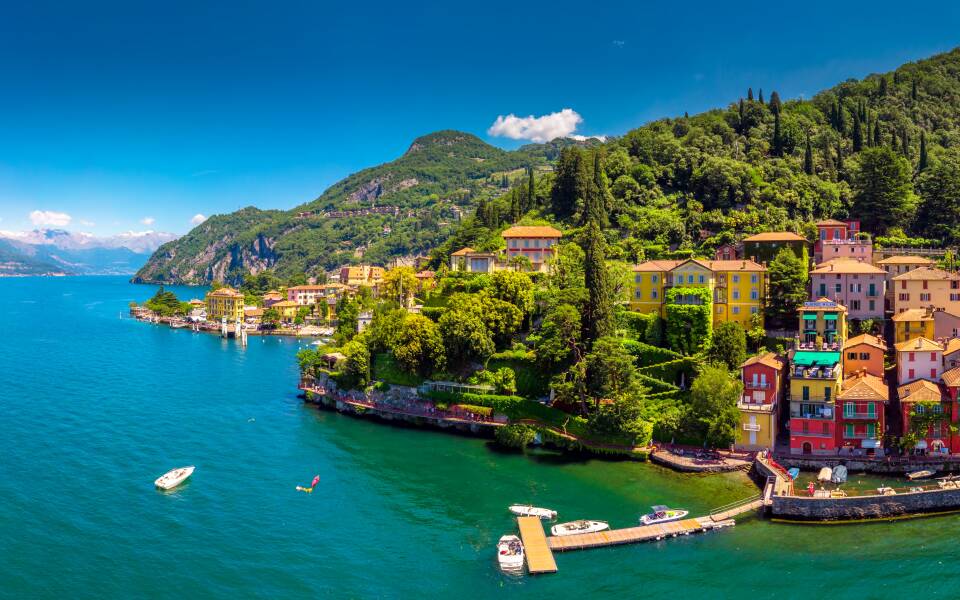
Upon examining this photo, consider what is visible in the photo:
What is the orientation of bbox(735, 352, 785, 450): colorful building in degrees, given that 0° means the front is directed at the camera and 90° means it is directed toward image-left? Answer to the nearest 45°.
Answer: approximately 0°

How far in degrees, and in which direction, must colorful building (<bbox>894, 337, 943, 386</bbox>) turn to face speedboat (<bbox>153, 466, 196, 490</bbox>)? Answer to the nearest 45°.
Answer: approximately 45° to its right

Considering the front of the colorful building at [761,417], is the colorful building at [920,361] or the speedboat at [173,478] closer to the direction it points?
the speedboat

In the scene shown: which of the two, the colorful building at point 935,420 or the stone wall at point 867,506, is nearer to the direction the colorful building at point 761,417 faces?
the stone wall

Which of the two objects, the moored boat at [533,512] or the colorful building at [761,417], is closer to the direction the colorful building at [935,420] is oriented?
the moored boat

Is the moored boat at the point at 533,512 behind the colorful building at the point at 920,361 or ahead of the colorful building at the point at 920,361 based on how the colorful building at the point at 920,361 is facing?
ahead

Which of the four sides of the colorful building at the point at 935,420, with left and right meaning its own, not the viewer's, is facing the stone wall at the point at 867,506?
front

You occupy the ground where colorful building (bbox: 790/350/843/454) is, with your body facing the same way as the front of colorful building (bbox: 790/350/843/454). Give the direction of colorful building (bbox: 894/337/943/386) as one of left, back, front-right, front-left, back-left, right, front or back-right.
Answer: back-left

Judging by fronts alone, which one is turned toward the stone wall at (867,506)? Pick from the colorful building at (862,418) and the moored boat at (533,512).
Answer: the colorful building

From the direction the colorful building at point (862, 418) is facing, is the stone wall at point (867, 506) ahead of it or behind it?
ahead

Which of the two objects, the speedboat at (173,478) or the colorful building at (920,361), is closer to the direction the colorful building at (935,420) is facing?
the speedboat

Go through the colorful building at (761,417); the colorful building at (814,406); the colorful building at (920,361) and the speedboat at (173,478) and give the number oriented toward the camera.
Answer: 3

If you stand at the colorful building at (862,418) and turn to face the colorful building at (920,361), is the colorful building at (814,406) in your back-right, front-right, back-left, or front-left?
back-left
